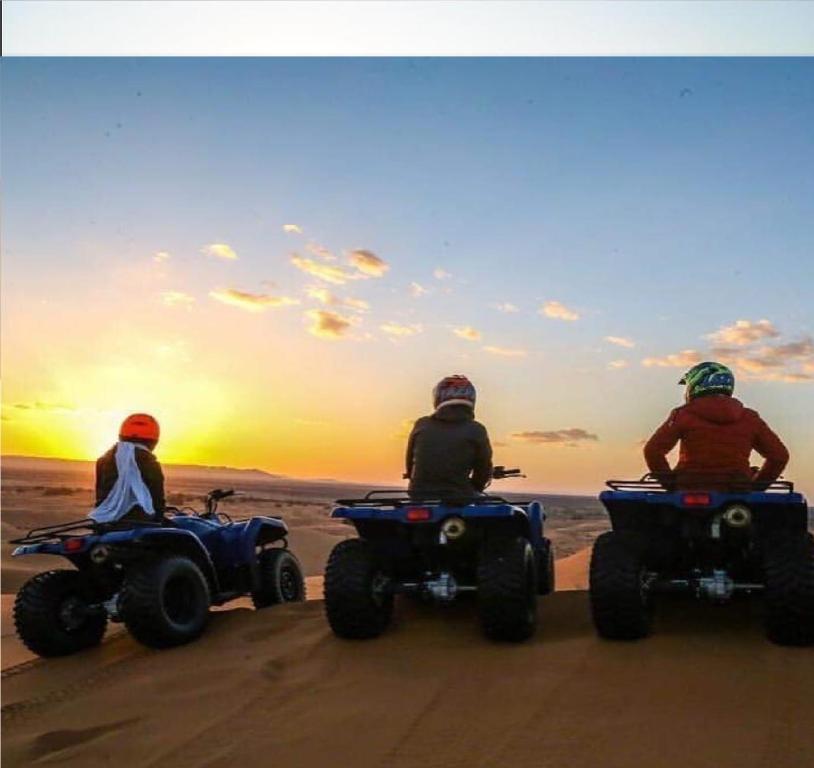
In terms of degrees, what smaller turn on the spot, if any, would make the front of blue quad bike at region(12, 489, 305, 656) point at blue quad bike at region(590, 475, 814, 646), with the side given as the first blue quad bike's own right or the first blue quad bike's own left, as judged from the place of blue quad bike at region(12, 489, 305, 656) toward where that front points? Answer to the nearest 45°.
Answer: approximately 90° to the first blue quad bike's own right

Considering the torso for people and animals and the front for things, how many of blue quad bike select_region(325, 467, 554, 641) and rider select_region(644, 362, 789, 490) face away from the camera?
2

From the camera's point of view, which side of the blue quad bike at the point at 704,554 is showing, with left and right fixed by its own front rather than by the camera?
back

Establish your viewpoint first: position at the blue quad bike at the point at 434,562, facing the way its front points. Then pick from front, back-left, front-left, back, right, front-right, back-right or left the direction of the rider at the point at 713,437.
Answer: right

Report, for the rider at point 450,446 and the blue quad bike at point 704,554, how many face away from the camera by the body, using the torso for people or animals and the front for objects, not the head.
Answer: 2

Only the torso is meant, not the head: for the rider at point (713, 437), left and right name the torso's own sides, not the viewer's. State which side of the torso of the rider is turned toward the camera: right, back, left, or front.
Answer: back

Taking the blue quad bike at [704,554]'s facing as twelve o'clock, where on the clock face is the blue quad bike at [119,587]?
the blue quad bike at [119,587] is roughly at 9 o'clock from the blue quad bike at [704,554].

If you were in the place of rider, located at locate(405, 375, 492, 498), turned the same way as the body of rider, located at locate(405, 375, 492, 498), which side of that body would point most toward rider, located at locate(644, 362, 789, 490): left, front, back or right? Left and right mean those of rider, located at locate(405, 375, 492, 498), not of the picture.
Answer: right

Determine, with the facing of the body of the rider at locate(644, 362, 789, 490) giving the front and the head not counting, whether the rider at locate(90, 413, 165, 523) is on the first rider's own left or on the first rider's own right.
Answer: on the first rider's own left

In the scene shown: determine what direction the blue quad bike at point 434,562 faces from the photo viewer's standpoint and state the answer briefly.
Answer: facing away from the viewer

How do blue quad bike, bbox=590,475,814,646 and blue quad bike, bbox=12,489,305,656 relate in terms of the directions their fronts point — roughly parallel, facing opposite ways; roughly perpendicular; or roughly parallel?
roughly parallel

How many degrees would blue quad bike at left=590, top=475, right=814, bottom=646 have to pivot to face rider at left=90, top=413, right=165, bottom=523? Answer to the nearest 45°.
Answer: approximately 90° to its left

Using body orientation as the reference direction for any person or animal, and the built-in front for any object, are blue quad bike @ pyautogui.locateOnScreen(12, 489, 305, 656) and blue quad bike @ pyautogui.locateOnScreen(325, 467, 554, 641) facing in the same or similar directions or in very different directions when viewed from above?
same or similar directions

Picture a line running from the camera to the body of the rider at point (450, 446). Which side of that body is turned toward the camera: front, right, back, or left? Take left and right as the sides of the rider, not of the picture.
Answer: back

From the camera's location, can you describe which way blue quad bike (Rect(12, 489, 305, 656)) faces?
facing away from the viewer and to the right of the viewer

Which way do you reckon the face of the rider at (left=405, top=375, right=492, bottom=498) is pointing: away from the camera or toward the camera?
away from the camera

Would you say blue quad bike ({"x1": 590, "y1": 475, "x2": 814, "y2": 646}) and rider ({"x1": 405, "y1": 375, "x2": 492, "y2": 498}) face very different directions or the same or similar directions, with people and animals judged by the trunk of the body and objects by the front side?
same or similar directions
